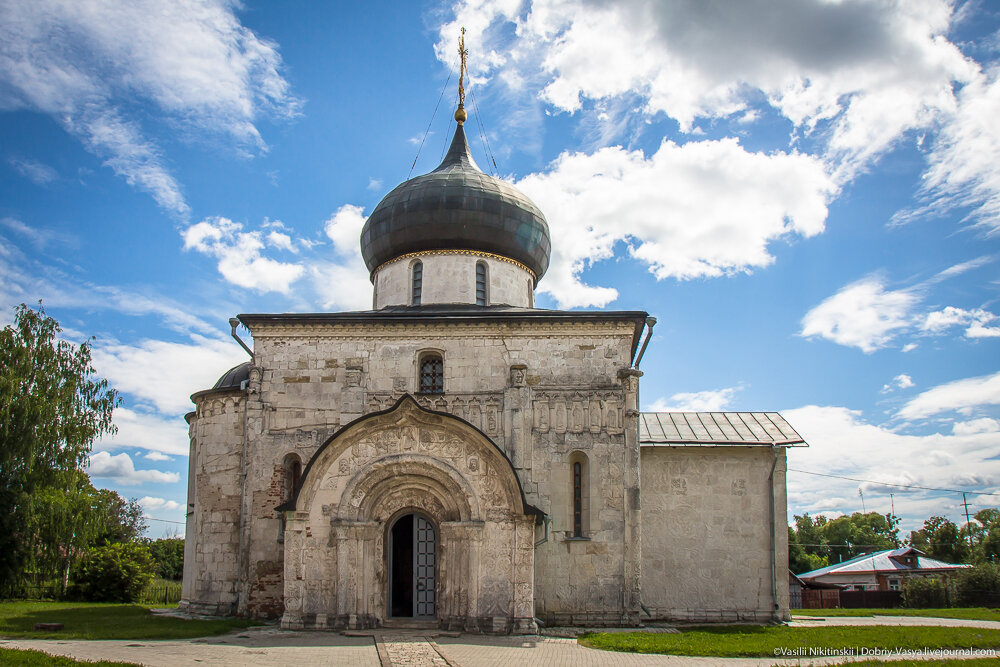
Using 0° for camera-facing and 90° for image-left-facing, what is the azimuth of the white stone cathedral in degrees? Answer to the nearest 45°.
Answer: approximately 0°

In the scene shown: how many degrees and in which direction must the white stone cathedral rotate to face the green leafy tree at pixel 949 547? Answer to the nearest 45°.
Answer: approximately 135° to its left

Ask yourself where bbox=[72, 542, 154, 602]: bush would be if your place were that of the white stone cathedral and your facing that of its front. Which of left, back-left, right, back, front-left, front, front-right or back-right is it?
back-right

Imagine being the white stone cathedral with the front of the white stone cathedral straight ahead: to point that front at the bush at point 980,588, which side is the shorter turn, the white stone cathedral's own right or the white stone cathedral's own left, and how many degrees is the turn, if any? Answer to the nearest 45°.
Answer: approximately 135° to the white stone cathedral's own left

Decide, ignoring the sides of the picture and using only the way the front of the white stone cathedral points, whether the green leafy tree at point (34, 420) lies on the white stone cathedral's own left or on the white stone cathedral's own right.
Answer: on the white stone cathedral's own right

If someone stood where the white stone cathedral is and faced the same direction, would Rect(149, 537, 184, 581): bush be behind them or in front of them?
behind

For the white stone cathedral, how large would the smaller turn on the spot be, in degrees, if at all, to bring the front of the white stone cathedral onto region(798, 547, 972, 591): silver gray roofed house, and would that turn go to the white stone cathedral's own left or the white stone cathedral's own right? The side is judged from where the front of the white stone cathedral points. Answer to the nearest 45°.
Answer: approximately 135° to the white stone cathedral's own left
